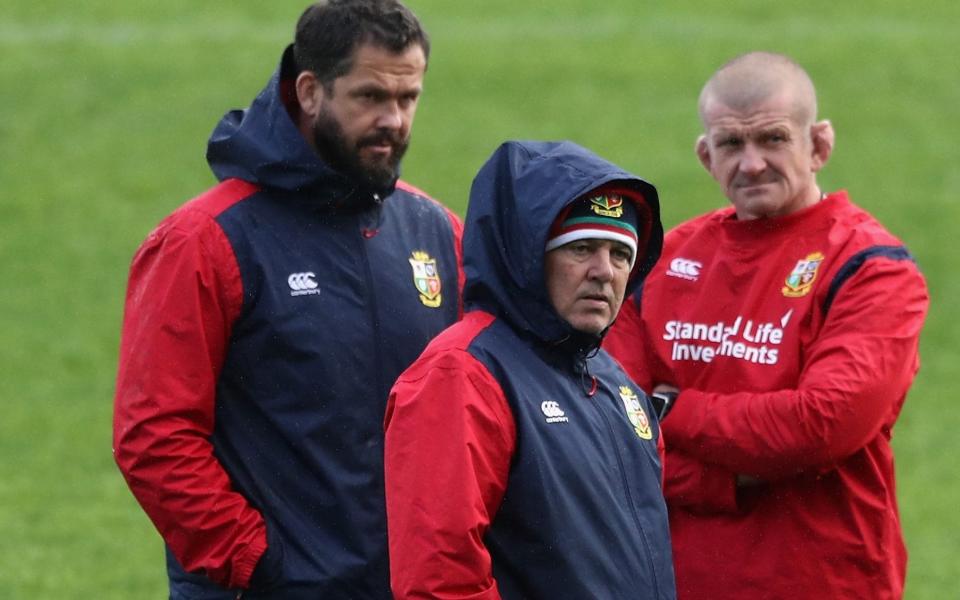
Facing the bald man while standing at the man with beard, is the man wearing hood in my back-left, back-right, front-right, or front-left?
front-right

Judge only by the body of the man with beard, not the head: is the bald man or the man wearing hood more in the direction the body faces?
the man wearing hood

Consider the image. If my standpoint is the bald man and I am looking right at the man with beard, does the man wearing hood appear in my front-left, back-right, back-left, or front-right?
front-left

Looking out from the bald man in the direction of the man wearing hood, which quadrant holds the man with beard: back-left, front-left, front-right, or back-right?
front-right

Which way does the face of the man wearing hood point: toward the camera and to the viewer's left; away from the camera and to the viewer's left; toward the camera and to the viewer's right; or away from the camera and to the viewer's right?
toward the camera and to the viewer's right

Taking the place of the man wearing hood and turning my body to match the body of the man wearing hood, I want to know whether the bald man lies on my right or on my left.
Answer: on my left

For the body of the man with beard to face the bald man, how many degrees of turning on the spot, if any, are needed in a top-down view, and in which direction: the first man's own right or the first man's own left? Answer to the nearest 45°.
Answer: approximately 45° to the first man's own left

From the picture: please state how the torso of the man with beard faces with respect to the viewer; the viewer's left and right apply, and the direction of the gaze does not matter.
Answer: facing the viewer and to the right of the viewer

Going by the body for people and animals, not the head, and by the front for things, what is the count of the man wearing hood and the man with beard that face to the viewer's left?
0

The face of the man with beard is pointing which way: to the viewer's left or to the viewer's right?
to the viewer's right

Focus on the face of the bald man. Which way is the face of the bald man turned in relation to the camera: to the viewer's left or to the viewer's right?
to the viewer's left

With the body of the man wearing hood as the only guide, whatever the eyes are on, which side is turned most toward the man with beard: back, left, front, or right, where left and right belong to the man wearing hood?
back

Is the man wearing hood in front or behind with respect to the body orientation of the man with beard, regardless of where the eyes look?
in front

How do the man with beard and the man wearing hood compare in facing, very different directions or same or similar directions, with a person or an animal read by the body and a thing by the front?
same or similar directions
